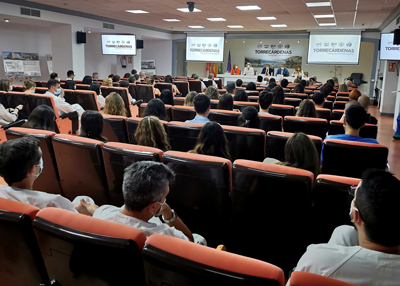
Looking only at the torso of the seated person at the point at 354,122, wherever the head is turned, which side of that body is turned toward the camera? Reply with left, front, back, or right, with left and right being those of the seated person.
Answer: back

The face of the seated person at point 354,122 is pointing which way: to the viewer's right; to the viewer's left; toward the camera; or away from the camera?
away from the camera

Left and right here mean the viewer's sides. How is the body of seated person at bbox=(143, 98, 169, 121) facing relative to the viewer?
facing away from the viewer

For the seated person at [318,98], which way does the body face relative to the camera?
away from the camera

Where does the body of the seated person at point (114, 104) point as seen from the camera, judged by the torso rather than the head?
away from the camera

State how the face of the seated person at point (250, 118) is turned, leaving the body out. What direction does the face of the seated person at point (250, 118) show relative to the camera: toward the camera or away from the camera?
away from the camera

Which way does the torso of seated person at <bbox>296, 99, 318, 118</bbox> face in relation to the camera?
away from the camera

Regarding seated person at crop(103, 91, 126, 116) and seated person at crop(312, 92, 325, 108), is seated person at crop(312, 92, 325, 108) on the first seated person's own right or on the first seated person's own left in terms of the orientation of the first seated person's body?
on the first seated person's own right

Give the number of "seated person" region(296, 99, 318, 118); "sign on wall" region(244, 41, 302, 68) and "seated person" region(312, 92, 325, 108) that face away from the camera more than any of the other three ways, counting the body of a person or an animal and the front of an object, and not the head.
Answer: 2

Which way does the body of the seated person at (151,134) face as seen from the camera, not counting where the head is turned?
away from the camera

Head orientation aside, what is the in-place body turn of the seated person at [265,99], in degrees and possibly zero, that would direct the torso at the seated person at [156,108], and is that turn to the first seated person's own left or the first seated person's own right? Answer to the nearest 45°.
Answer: approximately 135° to the first seated person's own left

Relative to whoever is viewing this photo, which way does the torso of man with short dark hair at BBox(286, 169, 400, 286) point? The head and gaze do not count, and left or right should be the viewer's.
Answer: facing away from the viewer and to the left of the viewer

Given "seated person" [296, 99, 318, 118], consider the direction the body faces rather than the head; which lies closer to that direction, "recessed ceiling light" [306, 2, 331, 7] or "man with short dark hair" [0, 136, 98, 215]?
the recessed ceiling light

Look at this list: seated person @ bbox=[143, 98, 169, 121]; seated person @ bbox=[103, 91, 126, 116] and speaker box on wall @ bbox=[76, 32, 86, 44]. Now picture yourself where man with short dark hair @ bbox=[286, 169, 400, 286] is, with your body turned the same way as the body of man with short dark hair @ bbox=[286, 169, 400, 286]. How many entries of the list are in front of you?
3

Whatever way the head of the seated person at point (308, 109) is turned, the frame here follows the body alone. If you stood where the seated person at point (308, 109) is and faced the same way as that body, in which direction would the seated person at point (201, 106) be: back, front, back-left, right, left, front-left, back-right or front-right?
back-left
